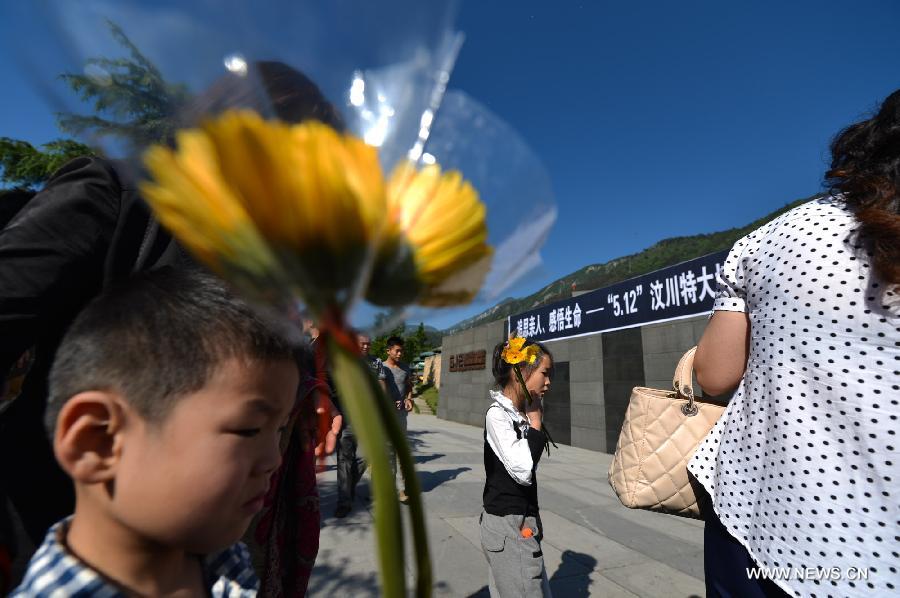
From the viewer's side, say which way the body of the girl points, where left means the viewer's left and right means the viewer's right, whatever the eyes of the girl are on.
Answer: facing to the right of the viewer

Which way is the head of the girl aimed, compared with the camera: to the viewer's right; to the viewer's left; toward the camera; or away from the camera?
to the viewer's right

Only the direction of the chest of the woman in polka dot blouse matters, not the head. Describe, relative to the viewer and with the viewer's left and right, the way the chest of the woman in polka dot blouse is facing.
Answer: facing away from the viewer

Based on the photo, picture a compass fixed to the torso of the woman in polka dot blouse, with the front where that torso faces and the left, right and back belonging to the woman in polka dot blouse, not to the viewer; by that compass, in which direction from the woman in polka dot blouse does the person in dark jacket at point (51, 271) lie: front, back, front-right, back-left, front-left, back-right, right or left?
back-left

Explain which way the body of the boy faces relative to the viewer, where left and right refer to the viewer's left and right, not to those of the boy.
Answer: facing the viewer and to the right of the viewer

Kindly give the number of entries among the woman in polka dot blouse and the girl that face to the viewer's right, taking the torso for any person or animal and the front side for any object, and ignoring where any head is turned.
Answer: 1

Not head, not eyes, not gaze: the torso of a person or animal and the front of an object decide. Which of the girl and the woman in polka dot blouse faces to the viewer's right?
the girl

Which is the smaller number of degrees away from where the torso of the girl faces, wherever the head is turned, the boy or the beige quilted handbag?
the beige quilted handbag
